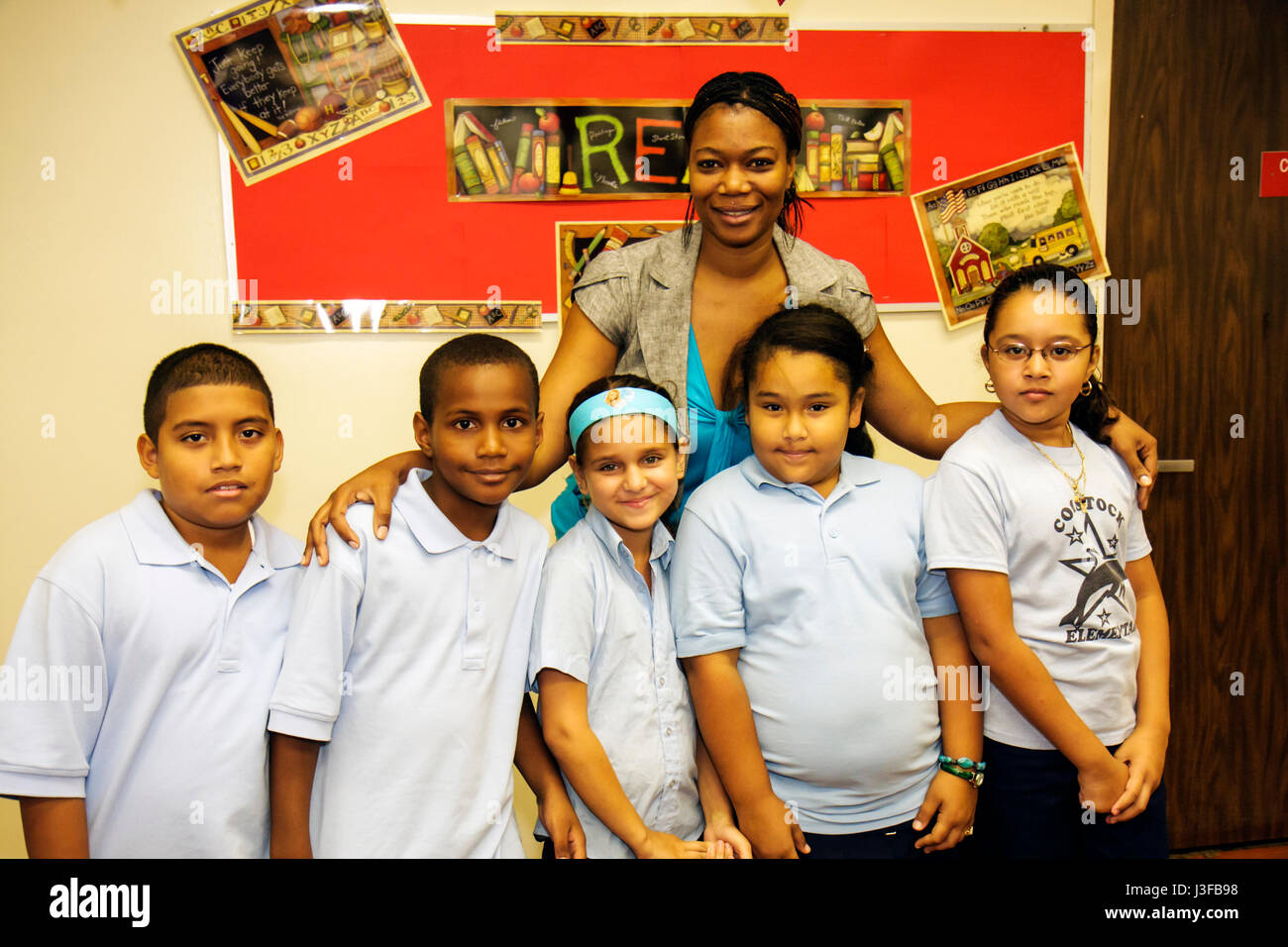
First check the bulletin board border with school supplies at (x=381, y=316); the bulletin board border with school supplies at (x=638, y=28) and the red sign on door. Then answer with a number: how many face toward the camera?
3

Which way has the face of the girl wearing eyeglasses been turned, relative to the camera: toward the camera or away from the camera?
toward the camera

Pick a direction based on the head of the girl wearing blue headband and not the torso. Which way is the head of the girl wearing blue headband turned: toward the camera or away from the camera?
toward the camera

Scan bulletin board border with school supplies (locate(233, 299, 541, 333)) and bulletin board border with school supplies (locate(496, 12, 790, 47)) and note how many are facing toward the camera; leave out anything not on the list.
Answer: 2

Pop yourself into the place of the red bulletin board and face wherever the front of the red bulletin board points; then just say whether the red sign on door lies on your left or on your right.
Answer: on your left

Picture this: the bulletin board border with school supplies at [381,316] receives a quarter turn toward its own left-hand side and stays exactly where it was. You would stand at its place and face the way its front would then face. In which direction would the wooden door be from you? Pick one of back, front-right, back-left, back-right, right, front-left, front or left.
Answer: front

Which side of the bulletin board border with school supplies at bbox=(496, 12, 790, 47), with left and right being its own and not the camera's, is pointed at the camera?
front

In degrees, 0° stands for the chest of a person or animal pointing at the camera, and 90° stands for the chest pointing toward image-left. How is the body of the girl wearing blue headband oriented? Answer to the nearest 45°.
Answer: approximately 315°

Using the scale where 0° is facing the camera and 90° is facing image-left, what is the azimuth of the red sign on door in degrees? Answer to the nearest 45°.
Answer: approximately 0°

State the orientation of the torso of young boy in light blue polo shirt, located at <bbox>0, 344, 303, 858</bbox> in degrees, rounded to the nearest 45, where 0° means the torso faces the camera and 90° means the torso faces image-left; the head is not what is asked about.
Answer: approximately 315°
